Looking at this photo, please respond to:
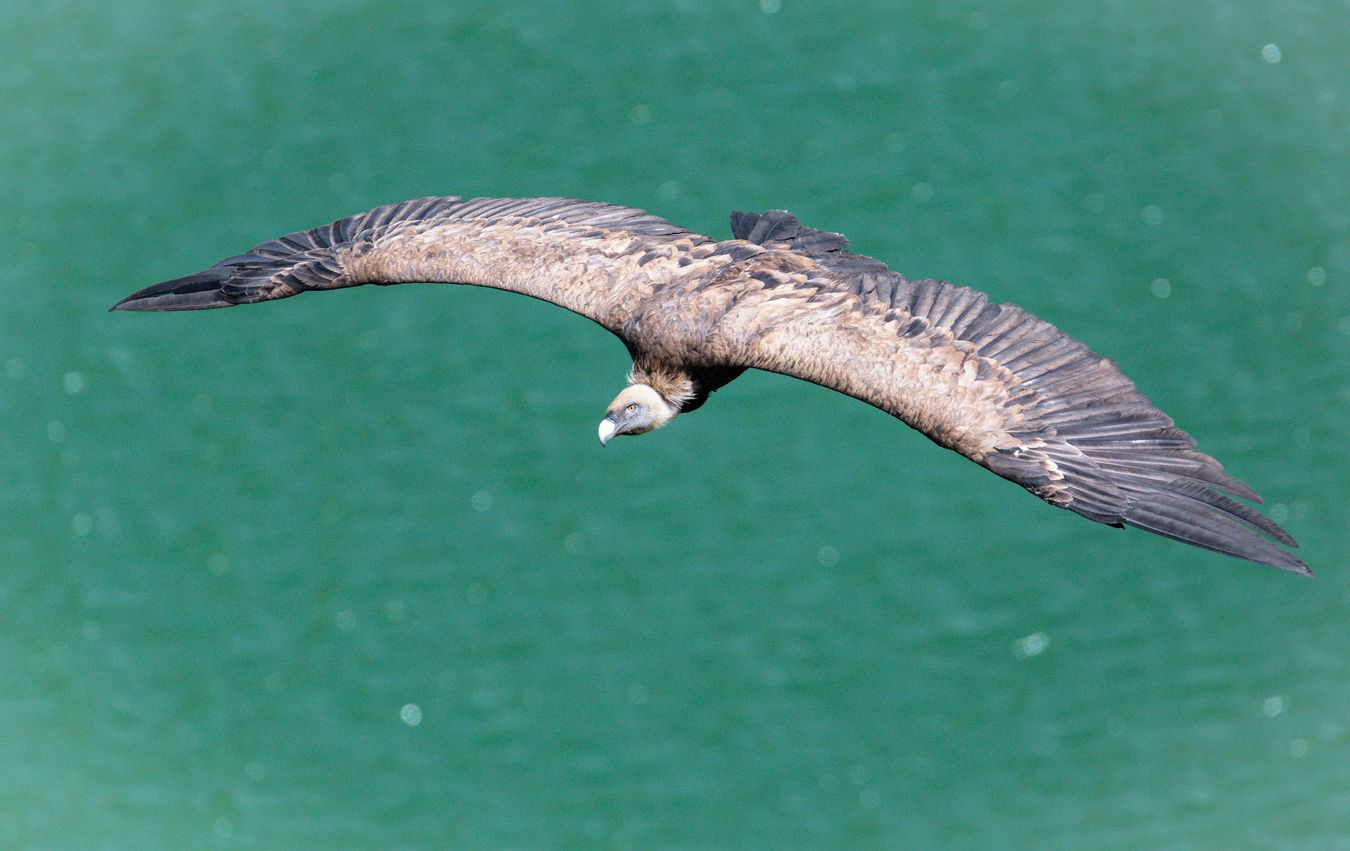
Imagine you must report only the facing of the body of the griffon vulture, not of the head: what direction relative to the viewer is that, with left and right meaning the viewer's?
facing the viewer and to the left of the viewer
